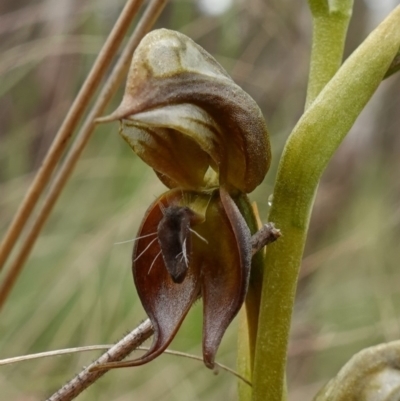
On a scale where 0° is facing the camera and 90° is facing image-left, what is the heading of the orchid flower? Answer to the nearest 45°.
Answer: approximately 45°
